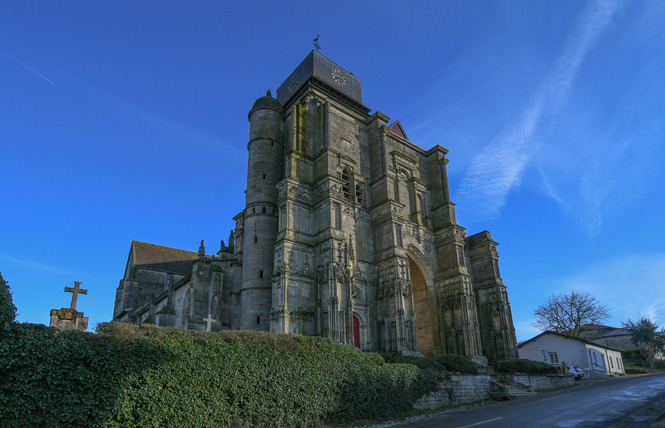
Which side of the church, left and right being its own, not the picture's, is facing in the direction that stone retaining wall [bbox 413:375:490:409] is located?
front

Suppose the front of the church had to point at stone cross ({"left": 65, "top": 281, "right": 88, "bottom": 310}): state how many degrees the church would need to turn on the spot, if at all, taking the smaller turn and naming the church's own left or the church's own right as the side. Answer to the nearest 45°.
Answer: approximately 90° to the church's own right

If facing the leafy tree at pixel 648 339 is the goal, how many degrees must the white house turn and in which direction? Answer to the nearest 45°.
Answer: approximately 90° to its left

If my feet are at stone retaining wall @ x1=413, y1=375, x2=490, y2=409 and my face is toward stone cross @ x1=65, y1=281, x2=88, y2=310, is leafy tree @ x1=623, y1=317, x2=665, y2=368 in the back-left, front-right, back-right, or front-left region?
back-right

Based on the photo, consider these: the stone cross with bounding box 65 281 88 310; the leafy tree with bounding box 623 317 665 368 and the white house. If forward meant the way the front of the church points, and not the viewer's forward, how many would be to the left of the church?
2

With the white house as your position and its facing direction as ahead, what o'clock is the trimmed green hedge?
The trimmed green hedge is roughly at 2 o'clock from the white house.

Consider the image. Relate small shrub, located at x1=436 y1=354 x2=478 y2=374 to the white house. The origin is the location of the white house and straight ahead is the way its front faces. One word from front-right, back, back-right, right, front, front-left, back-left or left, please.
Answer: front-right

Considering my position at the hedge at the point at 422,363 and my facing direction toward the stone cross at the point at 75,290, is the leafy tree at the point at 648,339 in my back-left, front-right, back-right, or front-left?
back-right

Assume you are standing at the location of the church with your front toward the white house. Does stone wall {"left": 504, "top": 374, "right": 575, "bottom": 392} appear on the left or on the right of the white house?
right

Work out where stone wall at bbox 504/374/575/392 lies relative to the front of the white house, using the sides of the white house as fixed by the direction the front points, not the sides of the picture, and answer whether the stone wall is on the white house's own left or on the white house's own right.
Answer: on the white house's own right

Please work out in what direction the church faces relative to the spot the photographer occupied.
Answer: facing the viewer and to the right of the viewer
